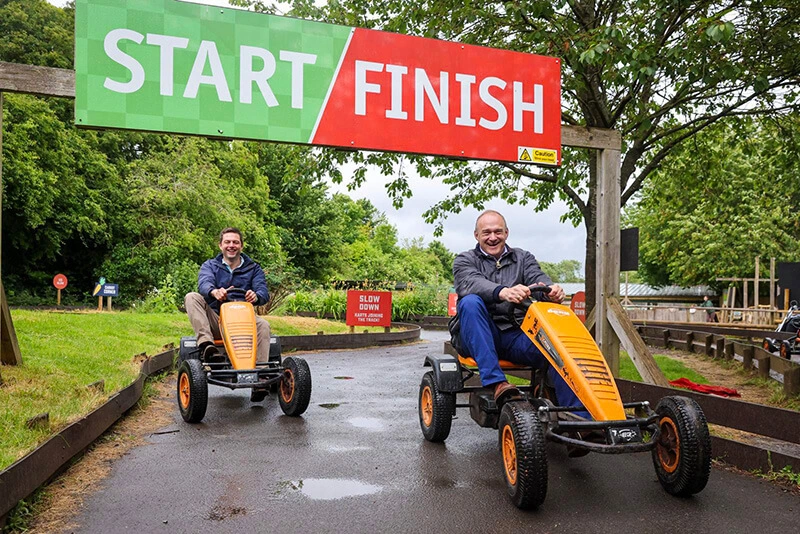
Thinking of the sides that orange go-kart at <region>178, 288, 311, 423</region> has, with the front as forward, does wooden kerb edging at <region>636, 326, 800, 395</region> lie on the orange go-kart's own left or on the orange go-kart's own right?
on the orange go-kart's own left

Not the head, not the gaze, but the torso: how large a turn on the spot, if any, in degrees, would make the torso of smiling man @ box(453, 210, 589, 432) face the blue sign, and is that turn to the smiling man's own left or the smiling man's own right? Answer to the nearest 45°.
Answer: approximately 180°

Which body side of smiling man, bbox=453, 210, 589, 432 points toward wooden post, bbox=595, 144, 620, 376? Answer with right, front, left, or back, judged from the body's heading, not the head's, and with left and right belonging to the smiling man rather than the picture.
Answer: left

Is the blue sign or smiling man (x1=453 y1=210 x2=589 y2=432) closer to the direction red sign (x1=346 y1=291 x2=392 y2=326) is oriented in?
the smiling man

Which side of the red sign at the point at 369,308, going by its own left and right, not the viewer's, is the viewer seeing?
front

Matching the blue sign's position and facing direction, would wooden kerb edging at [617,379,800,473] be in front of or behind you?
in front

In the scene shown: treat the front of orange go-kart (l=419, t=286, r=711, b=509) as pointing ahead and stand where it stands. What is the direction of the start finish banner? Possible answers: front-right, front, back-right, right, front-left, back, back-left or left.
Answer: back

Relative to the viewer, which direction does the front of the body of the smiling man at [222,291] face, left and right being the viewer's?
facing the viewer

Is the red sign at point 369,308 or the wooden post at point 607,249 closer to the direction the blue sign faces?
the wooden post

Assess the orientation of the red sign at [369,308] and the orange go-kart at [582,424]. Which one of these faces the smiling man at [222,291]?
the red sign

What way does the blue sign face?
toward the camera
